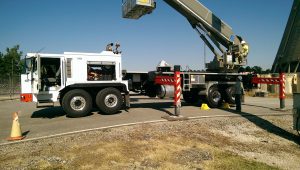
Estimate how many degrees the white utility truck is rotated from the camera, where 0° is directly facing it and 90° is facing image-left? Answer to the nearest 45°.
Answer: approximately 90°
